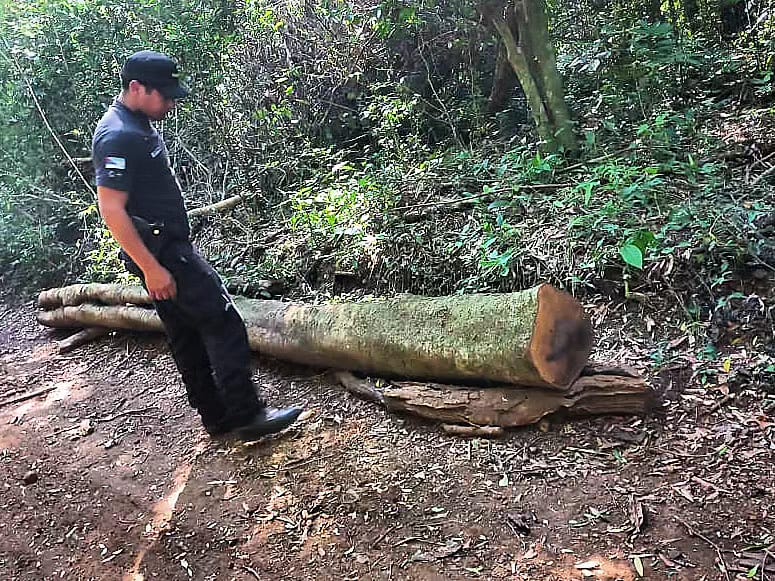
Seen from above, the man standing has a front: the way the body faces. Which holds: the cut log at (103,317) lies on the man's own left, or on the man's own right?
on the man's own left

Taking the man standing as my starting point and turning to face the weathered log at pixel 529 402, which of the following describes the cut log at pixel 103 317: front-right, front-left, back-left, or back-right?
back-left

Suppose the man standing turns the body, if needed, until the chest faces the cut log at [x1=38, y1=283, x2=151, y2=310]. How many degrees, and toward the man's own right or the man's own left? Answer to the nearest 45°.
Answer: approximately 90° to the man's own left

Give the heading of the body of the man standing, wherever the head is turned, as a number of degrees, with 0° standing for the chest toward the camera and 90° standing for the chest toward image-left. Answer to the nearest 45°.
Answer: approximately 270°

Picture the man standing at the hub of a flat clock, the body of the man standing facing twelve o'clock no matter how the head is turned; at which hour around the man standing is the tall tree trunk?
The tall tree trunk is roughly at 11 o'clock from the man standing.

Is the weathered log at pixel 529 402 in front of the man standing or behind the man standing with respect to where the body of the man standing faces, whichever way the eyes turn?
in front

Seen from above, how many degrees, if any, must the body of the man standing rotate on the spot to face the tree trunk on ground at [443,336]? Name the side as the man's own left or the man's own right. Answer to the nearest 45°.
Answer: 0° — they already face it
